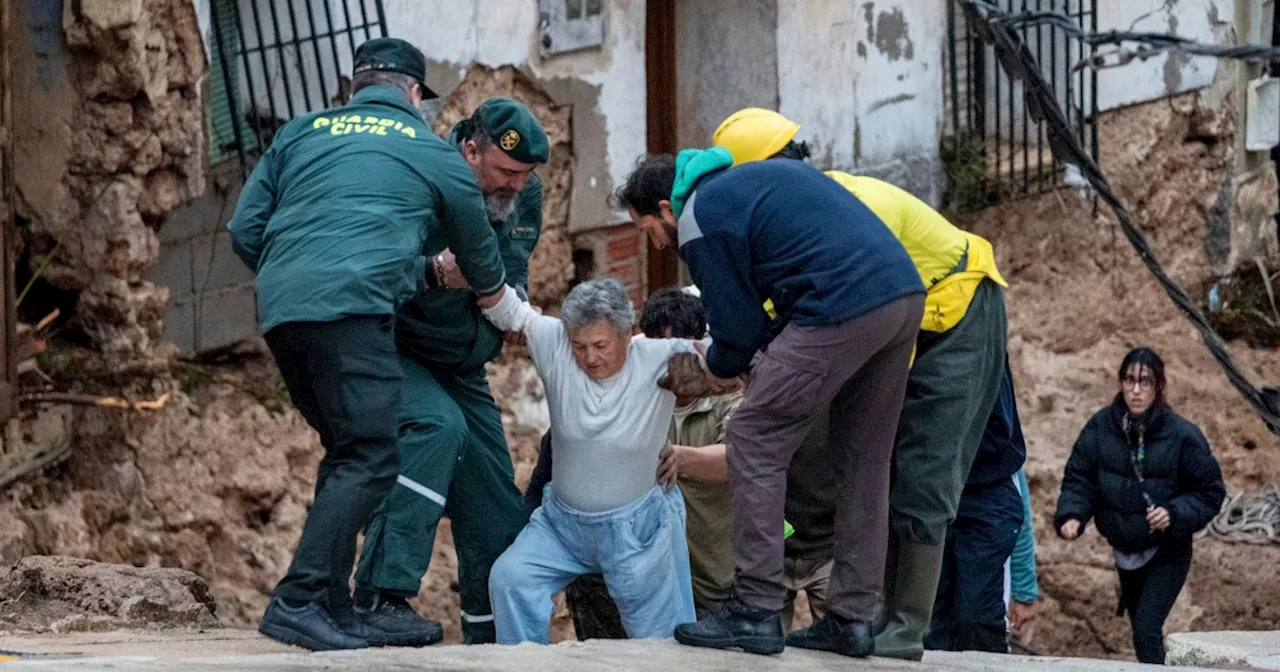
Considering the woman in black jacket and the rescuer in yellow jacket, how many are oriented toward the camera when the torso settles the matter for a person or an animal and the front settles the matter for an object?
1

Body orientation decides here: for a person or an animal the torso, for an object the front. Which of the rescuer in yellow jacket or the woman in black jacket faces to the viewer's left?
the rescuer in yellow jacket

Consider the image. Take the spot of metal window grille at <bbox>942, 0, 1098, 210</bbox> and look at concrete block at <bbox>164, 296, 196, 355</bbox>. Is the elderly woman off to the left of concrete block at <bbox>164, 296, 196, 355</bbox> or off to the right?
left

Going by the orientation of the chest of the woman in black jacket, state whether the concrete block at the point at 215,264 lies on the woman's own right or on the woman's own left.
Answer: on the woman's own right

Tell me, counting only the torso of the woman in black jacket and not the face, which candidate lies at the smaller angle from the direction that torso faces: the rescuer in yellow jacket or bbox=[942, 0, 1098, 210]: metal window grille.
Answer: the rescuer in yellow jacket

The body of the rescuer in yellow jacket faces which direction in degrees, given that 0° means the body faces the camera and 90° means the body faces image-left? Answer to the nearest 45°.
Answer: approximately 90°

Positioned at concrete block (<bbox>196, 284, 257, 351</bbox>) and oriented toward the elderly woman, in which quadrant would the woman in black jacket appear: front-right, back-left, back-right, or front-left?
front-left

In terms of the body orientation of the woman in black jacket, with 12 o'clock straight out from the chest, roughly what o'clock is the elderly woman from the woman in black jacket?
The elderly woman is roughly at 1 o'clock from the woman in black jacket.

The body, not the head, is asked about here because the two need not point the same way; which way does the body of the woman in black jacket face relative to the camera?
toward the camera

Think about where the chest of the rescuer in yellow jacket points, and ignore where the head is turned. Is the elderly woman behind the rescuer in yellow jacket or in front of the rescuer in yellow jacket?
in front
